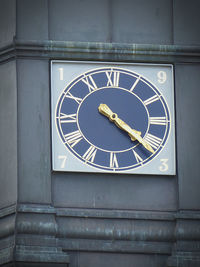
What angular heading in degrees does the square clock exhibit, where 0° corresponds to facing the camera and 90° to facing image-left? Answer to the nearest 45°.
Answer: approximately 0°
